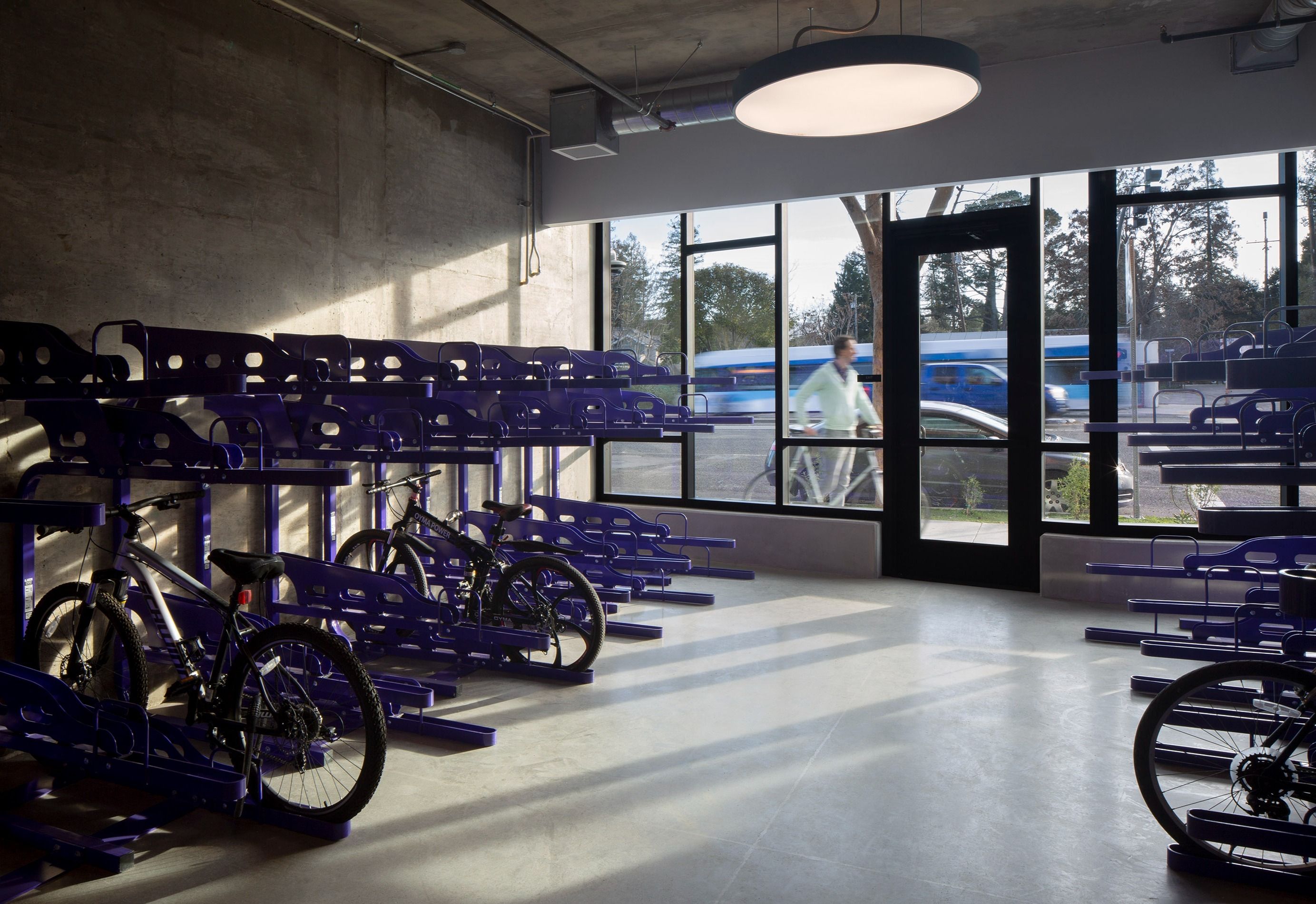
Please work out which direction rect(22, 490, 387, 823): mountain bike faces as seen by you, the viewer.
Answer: facing away from the viewer and to the left of the viewer

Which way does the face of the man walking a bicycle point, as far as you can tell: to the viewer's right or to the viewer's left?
to the viewer's right

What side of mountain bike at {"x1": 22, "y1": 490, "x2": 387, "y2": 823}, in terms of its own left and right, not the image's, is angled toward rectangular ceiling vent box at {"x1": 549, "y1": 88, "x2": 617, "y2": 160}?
right

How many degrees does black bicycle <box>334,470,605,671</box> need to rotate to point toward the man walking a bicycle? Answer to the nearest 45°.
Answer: approximately 90° to its right

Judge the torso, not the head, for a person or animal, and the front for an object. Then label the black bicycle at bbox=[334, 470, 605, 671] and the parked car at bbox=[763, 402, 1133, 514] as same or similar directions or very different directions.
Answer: very different directions

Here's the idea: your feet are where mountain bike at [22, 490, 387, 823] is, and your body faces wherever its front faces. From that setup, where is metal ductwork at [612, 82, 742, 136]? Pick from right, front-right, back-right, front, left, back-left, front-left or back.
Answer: right

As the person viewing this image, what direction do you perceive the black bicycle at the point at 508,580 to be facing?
facing away from the viewer and to the left of the viewer

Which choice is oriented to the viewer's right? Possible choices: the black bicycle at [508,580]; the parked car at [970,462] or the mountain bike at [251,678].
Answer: the parked car

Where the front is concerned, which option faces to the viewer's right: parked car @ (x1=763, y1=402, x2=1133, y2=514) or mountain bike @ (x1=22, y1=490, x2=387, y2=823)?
the parked car

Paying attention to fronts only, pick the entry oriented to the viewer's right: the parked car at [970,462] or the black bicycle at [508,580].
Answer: the parked car

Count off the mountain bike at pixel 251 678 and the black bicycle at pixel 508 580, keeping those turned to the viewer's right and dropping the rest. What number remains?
0

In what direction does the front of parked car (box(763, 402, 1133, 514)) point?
to the viewer's right

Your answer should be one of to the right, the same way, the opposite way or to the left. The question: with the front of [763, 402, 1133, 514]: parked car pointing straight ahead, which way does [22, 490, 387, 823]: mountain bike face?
the opposite way
